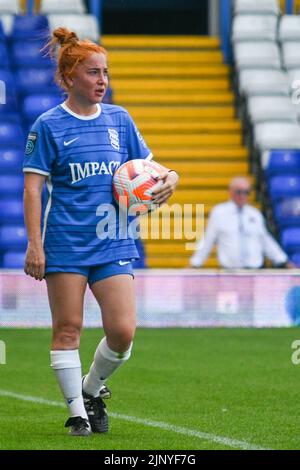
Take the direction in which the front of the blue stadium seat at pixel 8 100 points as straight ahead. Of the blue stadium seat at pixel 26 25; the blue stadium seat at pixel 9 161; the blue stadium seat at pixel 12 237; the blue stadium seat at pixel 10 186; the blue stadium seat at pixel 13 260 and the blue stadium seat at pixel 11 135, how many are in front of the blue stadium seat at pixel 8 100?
5

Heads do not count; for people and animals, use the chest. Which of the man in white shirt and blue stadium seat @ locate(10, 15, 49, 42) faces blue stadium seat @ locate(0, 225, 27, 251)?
blue stadium seat @ locate(10, 15, 49, 42)

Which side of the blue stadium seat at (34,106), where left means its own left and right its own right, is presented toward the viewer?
front

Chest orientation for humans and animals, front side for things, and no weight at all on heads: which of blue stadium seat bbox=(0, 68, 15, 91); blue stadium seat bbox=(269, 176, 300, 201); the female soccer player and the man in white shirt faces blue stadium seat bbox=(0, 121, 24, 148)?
blue stadium seat bbox=(0, 68, 15, 91)

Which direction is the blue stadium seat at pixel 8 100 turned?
toward the camera

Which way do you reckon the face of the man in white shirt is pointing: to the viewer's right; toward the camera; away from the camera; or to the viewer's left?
toward the camera

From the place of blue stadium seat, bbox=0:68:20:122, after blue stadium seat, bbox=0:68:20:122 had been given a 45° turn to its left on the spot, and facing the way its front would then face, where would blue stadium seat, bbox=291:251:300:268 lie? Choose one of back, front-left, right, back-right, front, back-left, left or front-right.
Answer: front

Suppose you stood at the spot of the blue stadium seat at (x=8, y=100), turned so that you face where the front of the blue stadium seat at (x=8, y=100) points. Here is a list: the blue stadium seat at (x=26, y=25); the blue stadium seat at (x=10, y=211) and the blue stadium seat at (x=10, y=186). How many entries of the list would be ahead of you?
2

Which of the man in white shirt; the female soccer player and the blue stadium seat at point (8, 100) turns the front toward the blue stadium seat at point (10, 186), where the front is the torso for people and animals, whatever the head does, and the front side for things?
the blue stadium seat at point (8, 100)

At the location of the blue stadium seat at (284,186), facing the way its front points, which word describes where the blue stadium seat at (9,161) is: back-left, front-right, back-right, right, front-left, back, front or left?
right

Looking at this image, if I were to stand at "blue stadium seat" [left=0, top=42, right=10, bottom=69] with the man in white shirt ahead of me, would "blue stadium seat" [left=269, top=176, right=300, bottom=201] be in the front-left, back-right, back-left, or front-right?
front-left

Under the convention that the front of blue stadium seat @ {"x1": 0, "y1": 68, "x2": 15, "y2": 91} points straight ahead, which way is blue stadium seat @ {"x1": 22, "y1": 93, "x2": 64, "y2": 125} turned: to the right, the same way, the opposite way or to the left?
the same way

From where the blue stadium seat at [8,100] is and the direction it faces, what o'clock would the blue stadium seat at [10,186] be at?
the blue stadium seat at [10,186] is roughly at 12 o'clock from the blue stadium seat at [8,100].

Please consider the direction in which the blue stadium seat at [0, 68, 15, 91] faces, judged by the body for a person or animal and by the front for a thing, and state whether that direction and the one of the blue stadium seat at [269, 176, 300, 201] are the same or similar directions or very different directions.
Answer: same or similar directions

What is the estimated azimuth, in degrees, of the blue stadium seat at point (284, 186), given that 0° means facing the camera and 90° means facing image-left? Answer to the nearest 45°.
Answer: approximately 0°
